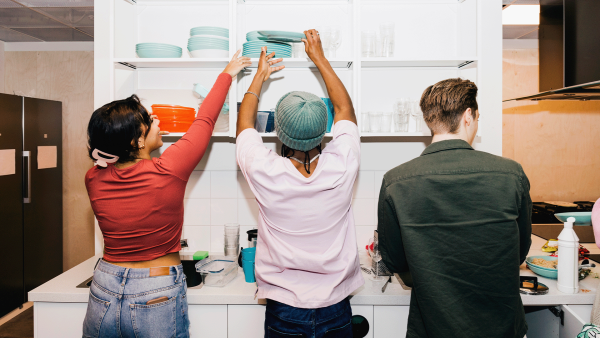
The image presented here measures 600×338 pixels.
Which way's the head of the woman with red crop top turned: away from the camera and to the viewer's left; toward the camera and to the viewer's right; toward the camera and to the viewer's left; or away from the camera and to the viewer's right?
away from the camera and to the viewer's right

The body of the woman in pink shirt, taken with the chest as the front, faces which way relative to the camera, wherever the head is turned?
away from the camera

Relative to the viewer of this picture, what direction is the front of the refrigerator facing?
facing the viewer and to the right of the viewer

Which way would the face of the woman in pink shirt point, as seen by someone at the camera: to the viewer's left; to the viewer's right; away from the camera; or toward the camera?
away from the camera

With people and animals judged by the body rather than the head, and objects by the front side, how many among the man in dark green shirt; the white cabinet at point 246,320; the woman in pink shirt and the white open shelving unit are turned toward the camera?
2

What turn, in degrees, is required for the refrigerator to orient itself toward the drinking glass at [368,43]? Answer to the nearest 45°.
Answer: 0° — it already faces it

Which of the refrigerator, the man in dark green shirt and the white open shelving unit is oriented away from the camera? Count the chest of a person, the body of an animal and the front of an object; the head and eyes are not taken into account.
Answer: the man in dark green shirt

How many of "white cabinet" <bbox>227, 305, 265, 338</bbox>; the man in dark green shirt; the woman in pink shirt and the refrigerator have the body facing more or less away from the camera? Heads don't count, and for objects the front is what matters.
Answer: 2

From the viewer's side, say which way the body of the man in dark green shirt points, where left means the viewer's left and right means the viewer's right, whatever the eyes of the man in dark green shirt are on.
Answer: facing away from the viewer

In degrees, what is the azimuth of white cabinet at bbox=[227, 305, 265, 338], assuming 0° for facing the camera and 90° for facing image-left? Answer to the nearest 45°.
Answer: approximately 0°

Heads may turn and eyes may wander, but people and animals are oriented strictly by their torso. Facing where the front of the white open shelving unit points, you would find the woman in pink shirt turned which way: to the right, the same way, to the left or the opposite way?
the opposite way
